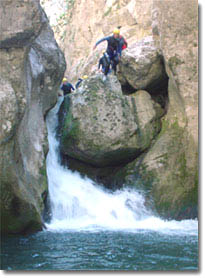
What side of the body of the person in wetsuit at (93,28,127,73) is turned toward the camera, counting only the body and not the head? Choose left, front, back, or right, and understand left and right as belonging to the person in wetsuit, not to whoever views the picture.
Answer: front

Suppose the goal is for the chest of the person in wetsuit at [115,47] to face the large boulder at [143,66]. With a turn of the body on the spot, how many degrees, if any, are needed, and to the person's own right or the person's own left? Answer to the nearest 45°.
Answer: approximately 90° to the person's own left
